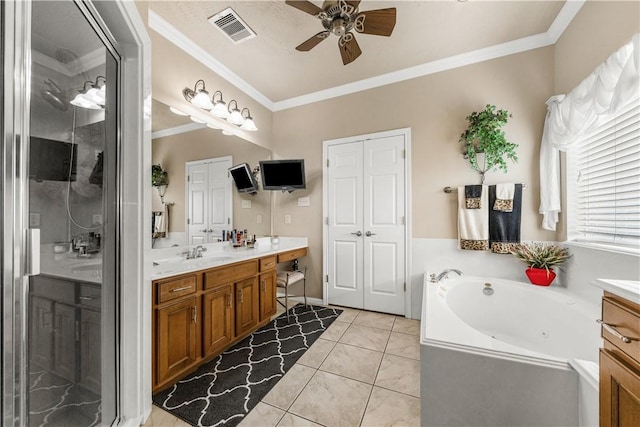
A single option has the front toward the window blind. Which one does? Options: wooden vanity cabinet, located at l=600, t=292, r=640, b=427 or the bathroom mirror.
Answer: the bathroom mirror

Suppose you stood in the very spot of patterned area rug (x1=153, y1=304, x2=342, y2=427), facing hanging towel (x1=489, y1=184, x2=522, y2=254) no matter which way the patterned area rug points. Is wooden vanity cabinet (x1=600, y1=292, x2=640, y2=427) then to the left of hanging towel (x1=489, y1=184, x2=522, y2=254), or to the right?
right

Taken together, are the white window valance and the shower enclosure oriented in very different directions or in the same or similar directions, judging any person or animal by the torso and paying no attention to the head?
very different directions

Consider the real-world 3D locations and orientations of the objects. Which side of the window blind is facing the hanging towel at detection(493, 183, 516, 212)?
right

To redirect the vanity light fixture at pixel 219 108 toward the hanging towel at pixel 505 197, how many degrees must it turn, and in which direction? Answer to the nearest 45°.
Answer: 0° — it already faces it

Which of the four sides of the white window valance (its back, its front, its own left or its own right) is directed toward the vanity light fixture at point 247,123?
front

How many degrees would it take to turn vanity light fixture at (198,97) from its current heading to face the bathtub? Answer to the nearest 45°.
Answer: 0° — it already faces it

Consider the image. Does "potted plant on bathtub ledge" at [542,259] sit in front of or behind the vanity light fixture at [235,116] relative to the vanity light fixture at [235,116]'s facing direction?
in front

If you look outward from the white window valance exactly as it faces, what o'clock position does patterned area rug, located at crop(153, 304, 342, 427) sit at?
The patterned area rug is roughly at 12 o'clock from the white window valance.

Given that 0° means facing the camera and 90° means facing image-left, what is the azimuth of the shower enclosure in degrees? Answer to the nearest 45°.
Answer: approximately 315°
